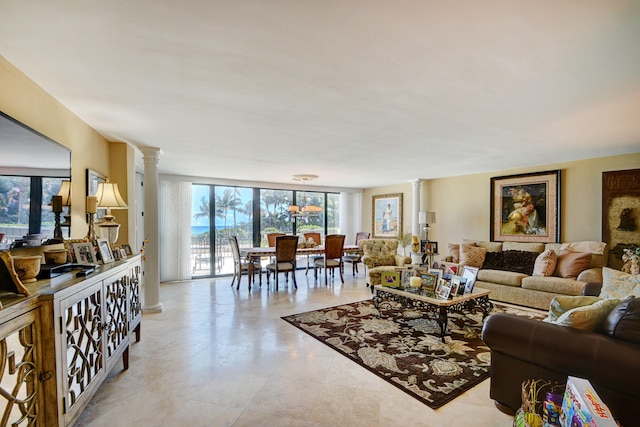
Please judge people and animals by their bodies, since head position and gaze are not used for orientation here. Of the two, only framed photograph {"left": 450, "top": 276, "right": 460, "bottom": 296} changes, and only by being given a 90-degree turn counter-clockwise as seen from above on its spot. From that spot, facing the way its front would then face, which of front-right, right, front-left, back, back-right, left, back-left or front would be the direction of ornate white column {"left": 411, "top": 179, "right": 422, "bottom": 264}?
back-left

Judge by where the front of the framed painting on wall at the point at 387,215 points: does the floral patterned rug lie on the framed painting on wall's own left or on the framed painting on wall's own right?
on the framed painting on wall's own left

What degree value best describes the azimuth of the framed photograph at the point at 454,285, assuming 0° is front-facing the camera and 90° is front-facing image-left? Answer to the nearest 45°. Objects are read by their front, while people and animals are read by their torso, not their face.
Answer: approximately 45°

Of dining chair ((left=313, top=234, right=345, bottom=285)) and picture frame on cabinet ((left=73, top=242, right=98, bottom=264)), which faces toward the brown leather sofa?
the picture frame on cabinet

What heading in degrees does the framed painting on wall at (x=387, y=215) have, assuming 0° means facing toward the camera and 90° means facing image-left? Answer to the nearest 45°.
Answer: approximately 45°

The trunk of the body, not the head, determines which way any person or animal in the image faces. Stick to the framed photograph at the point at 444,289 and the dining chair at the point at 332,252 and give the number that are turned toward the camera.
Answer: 1

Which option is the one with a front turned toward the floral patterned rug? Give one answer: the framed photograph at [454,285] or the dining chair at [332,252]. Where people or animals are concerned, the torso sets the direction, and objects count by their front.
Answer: the framed photograph

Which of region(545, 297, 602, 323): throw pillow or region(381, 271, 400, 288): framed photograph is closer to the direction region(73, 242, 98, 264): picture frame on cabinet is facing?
the throw pillow

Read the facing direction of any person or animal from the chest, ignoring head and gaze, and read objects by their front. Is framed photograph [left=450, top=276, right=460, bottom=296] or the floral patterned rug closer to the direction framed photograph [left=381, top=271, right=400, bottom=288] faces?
the floral patterned rug

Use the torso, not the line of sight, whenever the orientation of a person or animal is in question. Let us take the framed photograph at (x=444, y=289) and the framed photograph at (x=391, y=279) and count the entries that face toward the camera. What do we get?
2

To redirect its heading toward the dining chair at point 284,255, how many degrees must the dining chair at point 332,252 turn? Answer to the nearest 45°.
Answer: approximately 90° to its left

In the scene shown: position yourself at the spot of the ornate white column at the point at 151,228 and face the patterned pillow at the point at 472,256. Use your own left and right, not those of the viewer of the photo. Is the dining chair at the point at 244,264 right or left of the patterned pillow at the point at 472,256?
left

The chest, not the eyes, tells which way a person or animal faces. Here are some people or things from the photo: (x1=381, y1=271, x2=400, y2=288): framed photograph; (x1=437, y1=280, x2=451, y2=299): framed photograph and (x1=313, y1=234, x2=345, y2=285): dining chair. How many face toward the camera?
2
